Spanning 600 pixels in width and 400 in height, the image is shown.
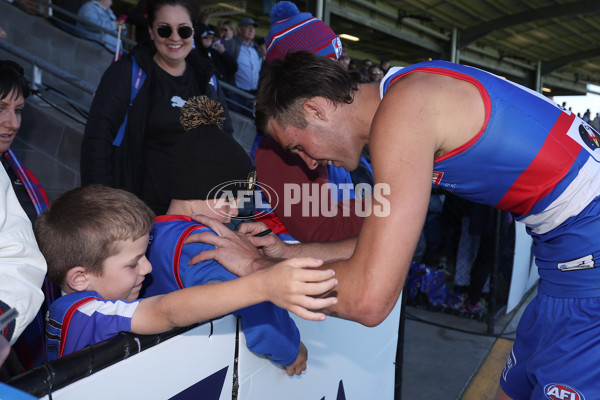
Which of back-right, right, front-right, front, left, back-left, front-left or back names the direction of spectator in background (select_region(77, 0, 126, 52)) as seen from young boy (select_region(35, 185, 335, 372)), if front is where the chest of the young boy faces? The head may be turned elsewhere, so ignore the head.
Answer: left

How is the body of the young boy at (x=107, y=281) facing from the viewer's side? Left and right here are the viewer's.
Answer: facing to the right of the viewer

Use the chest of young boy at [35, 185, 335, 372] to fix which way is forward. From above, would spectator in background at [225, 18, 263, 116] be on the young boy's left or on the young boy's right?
on the young boy's left

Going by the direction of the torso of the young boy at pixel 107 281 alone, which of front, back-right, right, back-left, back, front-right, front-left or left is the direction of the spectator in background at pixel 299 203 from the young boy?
front-left

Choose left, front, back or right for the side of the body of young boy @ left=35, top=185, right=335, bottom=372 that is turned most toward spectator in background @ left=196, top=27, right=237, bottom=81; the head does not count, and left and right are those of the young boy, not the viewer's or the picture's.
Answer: left

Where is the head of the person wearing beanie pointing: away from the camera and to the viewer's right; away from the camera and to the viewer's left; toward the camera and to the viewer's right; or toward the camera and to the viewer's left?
away from the camera and to the viewer's right
